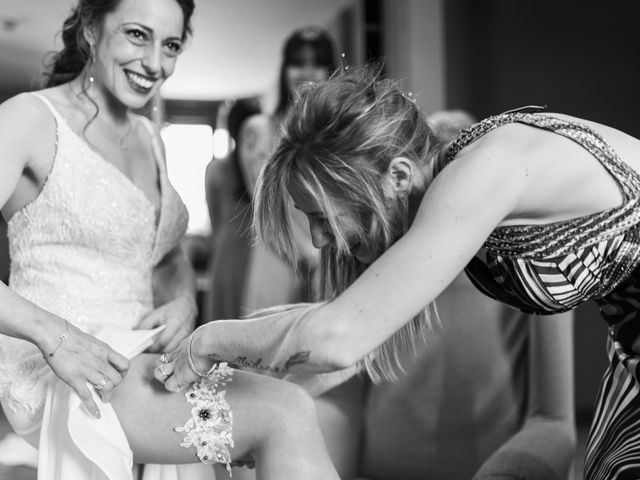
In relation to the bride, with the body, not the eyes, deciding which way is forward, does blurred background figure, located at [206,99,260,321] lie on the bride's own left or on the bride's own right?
on the bride's own left

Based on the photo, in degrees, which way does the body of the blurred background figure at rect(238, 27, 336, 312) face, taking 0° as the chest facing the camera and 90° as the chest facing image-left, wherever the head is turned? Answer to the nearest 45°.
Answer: approximately 0°

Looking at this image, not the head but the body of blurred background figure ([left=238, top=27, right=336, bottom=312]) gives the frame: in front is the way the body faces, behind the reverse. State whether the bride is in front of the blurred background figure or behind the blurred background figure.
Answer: in front

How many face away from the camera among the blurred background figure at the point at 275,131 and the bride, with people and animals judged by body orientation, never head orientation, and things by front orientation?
0

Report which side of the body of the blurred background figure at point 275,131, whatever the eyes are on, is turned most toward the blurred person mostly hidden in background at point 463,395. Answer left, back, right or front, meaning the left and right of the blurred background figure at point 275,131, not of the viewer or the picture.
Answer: front

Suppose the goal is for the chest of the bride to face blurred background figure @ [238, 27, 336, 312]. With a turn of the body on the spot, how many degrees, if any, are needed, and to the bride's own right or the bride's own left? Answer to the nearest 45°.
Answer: approximately 135° to the bride's own left
